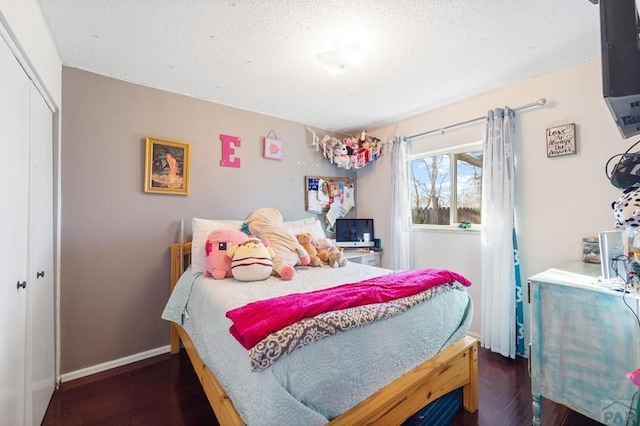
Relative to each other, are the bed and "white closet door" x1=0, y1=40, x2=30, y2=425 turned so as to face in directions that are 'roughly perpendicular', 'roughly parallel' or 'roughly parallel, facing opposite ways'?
roughly perpendicular

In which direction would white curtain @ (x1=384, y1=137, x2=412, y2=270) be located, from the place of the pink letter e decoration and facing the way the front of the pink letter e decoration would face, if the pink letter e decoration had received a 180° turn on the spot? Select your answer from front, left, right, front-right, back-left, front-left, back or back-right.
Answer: right

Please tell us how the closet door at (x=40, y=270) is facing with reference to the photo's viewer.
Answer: facing to the right of the viewer

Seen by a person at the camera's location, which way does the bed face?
facing the viewer and to the right of the viewer

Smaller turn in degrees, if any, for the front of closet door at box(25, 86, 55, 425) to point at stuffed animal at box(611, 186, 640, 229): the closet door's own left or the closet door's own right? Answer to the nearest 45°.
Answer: approximately 45° to the closet door's own right

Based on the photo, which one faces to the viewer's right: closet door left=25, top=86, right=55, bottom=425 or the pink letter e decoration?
the closet door

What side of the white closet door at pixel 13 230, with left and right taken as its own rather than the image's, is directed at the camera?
right

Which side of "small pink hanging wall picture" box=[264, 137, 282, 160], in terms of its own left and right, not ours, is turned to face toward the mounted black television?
front

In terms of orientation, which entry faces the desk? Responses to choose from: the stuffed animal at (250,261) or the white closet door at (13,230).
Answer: the white closet door

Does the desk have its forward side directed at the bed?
yes
